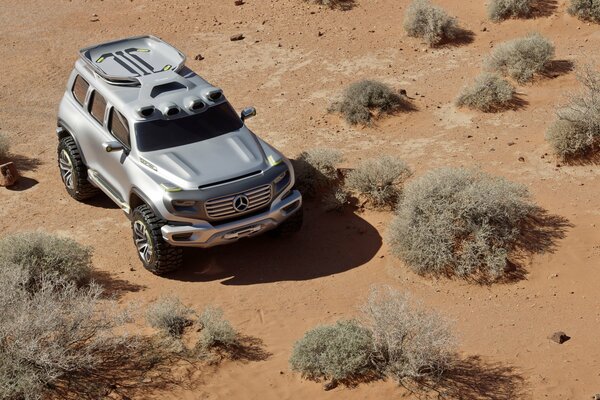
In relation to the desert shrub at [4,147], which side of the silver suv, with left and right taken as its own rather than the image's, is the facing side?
back

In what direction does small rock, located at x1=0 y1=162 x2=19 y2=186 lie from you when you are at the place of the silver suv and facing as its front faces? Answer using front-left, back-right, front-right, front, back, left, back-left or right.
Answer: back

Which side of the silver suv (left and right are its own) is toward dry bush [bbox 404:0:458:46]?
left

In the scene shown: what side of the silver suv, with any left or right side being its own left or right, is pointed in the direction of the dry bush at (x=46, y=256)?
right

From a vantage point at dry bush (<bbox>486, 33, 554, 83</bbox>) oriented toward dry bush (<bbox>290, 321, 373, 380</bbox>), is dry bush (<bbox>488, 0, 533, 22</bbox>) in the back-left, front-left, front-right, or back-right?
back-right

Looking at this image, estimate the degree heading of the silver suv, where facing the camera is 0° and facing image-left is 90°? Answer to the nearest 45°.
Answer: approximately 315°

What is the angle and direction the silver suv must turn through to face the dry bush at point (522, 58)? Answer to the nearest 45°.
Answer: approximately 90° to its left

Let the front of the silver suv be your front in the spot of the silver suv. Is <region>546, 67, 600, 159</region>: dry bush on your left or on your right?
on your left

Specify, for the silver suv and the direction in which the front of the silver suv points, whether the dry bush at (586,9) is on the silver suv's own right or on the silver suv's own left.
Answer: on the silver suv's own left

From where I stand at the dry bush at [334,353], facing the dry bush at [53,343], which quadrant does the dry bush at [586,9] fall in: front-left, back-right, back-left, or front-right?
back-right
